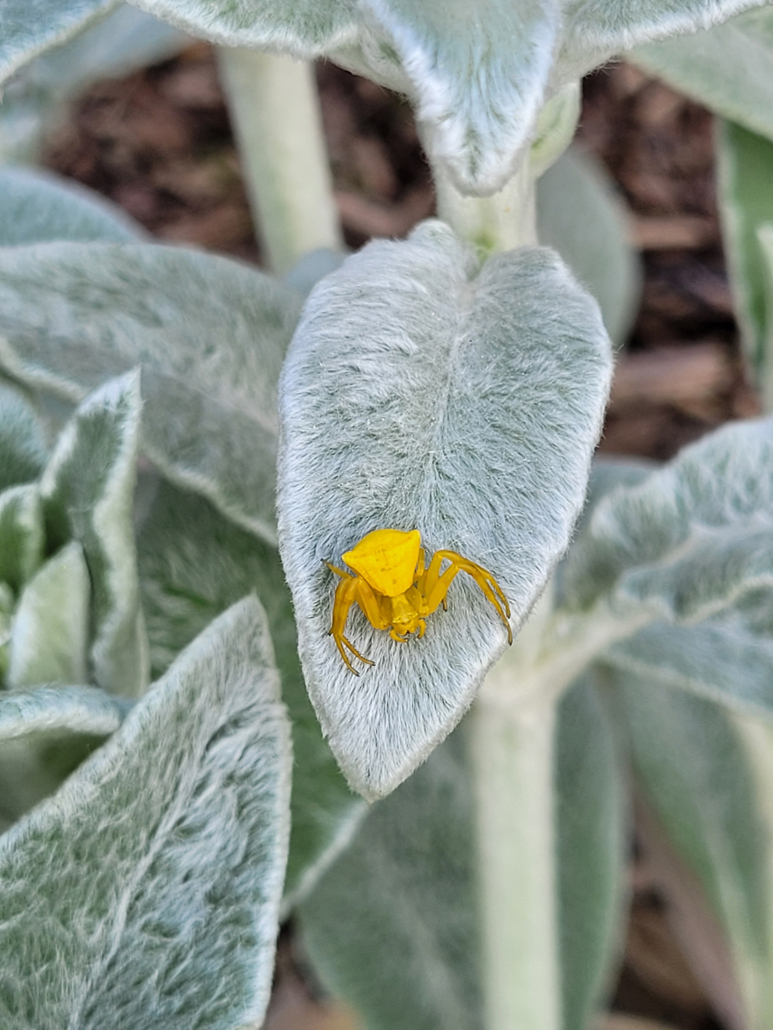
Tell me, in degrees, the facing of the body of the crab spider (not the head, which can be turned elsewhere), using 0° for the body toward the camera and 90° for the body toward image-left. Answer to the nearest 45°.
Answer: approximately 0°
